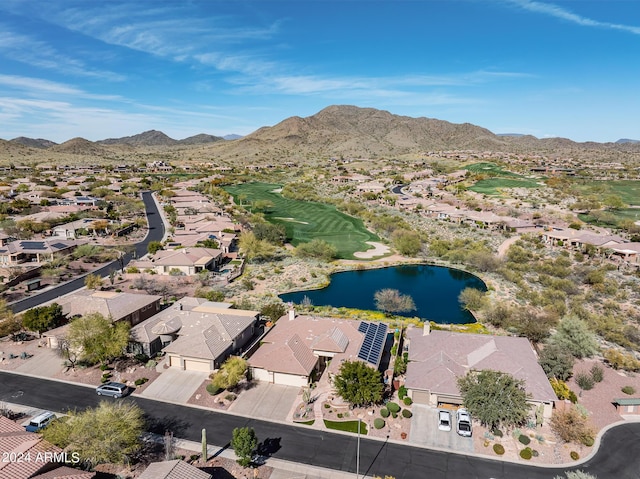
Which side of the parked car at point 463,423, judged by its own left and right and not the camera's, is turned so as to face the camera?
back

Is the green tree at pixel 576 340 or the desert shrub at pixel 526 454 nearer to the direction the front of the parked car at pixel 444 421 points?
the green tree

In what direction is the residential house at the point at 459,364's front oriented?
toward the camera

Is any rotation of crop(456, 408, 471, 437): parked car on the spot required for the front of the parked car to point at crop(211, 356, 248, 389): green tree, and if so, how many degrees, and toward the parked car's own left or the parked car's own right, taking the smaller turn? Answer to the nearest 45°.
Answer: approximately 90° to the parked car's own left

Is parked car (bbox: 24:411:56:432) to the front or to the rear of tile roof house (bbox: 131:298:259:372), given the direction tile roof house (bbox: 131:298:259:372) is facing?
to the front

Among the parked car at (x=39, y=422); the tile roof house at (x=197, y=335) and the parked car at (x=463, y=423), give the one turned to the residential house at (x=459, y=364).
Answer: the parked car at (x=463, y=423)

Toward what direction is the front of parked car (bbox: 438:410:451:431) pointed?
away from the camera

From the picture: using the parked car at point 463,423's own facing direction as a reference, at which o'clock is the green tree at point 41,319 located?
The green tree is roughly at 9 o'clock from the parked car.

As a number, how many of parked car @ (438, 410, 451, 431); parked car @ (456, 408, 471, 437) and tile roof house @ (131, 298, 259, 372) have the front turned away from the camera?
2

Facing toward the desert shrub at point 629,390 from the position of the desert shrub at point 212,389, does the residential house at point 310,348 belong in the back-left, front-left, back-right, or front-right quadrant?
front-left

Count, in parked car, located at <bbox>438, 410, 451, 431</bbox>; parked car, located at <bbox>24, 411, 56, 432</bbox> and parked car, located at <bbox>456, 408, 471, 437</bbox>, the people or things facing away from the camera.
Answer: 2

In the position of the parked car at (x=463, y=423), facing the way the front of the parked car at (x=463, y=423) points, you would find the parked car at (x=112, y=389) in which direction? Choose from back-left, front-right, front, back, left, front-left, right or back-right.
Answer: left

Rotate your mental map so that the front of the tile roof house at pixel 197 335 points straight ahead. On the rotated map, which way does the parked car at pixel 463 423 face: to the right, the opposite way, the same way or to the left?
the opposite way

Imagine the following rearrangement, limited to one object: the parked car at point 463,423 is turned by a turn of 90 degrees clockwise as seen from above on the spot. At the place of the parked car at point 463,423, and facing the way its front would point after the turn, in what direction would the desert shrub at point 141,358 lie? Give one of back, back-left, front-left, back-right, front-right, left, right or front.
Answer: back

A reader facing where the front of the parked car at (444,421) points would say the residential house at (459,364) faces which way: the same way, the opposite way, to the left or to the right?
the opposite way

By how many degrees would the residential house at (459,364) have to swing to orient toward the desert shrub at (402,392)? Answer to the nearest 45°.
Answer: approximately 45° to its right

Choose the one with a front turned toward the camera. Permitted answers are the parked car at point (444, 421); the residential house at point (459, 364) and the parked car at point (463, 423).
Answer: the residential house

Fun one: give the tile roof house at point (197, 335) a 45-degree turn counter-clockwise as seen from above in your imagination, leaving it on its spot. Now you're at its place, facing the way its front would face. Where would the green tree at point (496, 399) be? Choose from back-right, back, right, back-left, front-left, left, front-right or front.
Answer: front-left
